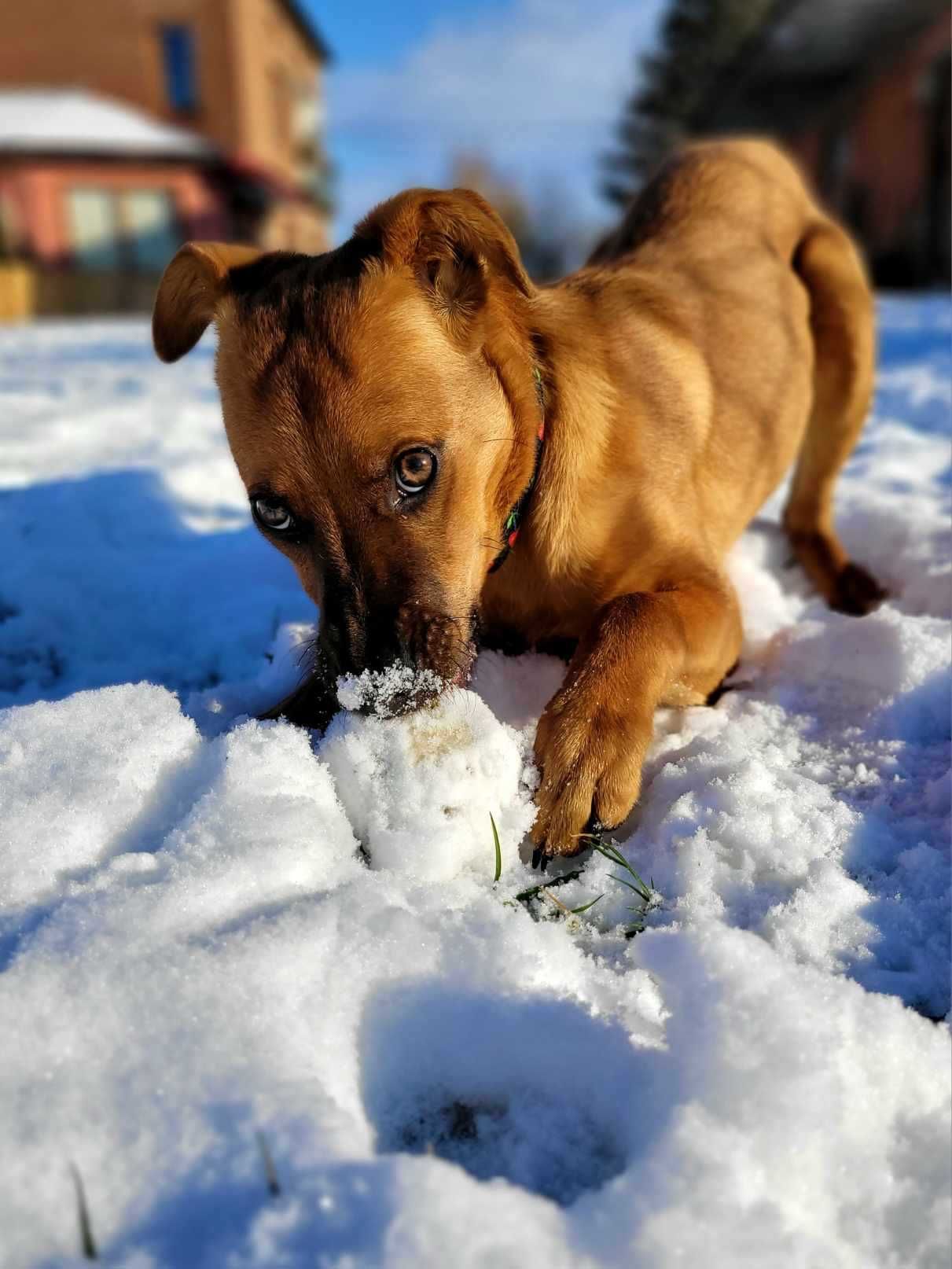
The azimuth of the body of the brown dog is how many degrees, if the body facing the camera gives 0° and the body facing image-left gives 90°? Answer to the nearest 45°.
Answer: approximately 45°

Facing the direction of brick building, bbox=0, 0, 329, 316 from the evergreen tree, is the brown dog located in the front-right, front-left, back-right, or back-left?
front-left

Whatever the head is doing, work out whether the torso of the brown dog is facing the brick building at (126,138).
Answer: no

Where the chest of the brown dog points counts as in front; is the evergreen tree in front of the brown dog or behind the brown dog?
behind
